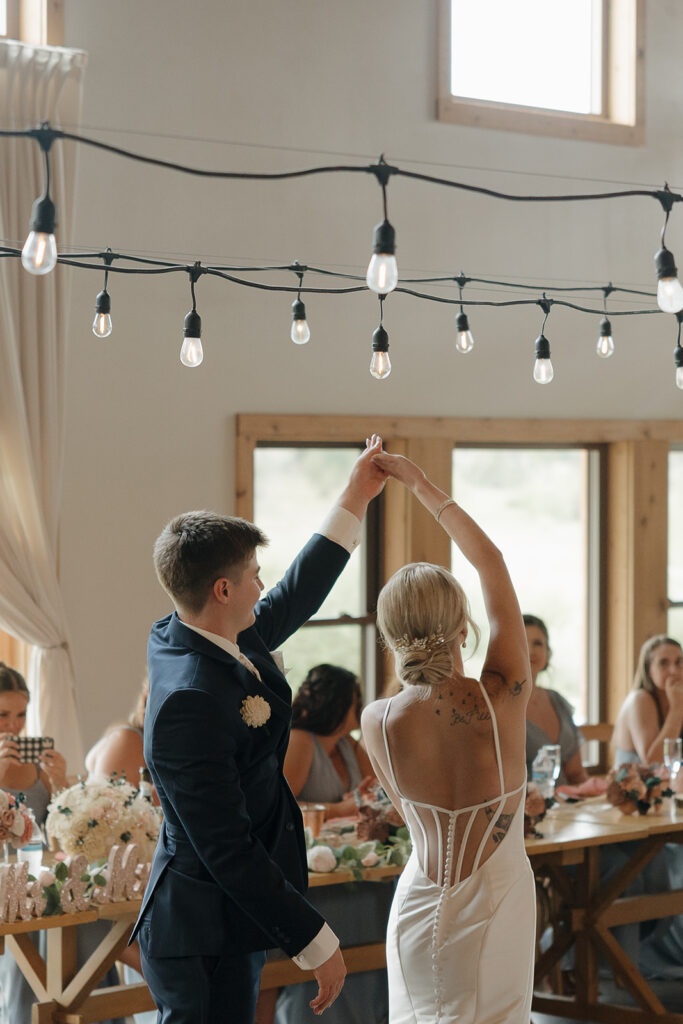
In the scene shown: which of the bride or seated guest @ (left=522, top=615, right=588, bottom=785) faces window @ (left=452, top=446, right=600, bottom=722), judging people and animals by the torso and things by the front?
the bride

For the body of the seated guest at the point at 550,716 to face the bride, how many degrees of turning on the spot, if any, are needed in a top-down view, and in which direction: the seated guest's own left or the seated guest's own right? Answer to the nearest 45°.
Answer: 0° — they already face them

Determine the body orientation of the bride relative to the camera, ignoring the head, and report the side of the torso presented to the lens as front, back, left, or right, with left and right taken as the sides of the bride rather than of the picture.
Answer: back

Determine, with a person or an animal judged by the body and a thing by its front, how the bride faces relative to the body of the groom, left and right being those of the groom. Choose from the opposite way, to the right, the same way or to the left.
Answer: to the left

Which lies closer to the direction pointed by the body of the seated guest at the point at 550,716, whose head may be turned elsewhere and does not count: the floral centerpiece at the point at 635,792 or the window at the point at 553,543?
the floral centerpiece

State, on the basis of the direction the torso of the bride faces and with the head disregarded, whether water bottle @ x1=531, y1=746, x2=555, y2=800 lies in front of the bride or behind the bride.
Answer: in front

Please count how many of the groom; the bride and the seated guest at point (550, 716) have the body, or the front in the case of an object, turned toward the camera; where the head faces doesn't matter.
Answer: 1

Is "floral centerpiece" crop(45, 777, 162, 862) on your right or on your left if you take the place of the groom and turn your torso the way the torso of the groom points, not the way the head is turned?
on your left

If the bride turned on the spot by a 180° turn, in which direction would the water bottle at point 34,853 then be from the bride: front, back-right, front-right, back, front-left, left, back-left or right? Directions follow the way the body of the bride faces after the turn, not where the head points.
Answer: back-right

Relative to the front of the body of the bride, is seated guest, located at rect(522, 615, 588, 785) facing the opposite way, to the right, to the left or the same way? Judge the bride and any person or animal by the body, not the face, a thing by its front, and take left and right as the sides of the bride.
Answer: the opposite way

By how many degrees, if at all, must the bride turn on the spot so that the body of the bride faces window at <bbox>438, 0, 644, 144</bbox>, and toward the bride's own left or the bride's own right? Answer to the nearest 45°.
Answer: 0° — they already face it

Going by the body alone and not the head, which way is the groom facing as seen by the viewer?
to the viewer's right

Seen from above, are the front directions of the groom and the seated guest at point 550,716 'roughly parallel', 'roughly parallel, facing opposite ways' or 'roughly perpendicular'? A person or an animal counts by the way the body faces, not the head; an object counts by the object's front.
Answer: roughly perpendicular
